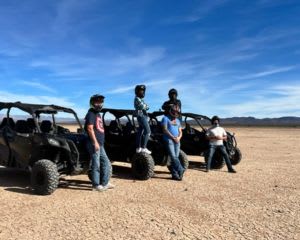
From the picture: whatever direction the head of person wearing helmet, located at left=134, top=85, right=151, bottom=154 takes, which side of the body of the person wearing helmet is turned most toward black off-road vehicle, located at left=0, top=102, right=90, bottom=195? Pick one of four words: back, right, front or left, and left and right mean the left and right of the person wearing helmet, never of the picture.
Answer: right

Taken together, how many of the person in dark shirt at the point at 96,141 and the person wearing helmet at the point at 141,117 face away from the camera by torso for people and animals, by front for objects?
0

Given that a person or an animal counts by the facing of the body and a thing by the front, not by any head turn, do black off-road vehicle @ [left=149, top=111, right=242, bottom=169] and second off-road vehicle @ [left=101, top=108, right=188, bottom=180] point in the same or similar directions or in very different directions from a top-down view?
same or similar directions

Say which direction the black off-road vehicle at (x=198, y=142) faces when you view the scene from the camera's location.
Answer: facing the viewer and to the right of the viewer

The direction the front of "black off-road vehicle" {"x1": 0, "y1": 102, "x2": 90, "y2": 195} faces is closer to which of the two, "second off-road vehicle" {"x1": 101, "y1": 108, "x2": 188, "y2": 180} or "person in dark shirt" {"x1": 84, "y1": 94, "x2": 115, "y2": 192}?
the person in dark shirt

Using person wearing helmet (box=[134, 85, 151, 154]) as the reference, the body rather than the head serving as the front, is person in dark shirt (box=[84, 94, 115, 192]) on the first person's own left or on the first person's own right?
on the first person's own right

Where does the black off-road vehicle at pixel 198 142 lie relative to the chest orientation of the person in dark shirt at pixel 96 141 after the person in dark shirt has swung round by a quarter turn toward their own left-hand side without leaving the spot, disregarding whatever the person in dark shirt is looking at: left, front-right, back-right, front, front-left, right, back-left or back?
front

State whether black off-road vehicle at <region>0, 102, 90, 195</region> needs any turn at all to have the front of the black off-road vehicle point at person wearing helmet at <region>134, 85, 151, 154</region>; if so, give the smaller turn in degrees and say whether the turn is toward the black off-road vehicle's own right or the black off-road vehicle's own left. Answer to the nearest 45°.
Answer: approximately 45° to the black off-road vehicle's own left

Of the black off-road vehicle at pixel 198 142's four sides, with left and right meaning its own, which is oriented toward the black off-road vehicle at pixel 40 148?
right

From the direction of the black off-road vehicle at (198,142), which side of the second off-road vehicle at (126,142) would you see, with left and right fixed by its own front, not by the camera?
left
